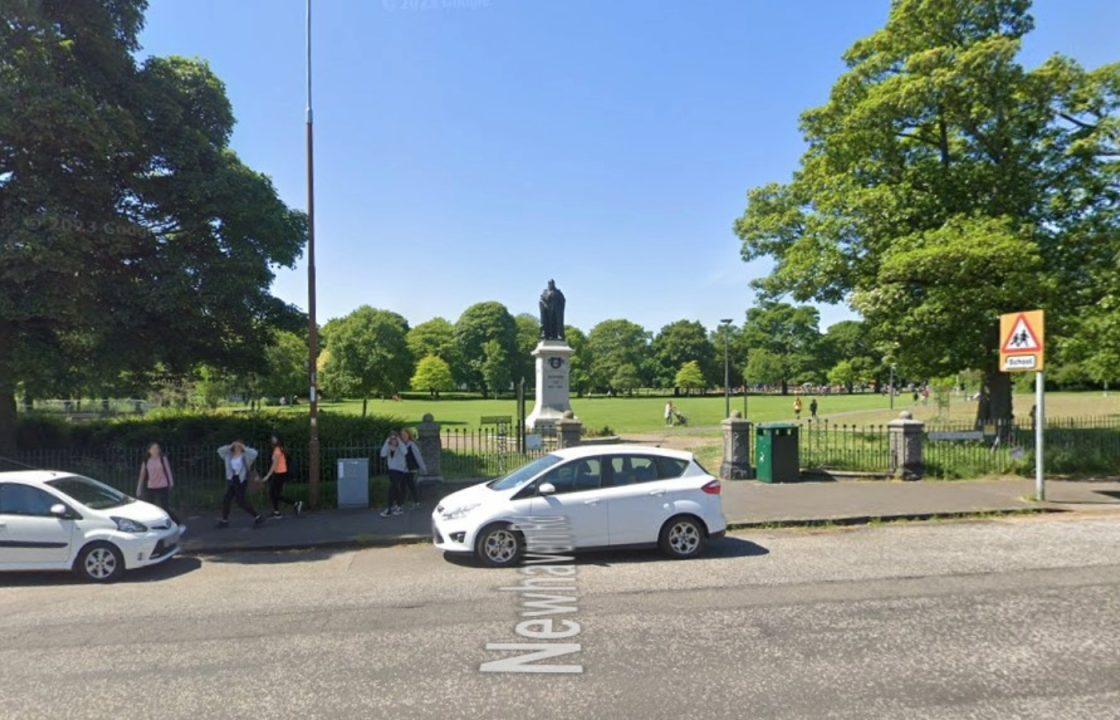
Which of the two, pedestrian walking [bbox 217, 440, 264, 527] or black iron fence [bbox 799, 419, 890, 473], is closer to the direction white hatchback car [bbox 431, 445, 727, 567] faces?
the pedestrian walking

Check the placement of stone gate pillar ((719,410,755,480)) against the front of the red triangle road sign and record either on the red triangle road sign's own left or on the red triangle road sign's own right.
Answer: on the red triangle road sign's own right

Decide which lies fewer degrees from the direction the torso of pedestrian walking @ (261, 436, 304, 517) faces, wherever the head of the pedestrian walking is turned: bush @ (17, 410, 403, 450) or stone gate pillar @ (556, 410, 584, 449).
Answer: the bush

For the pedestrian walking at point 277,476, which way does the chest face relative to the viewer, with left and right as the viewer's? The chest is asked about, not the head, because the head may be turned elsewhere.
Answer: facing to the left of the viewer

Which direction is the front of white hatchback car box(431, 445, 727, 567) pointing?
to the viewer's left

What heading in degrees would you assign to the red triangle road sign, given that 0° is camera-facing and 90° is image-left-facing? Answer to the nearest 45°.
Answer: approximately 0°
